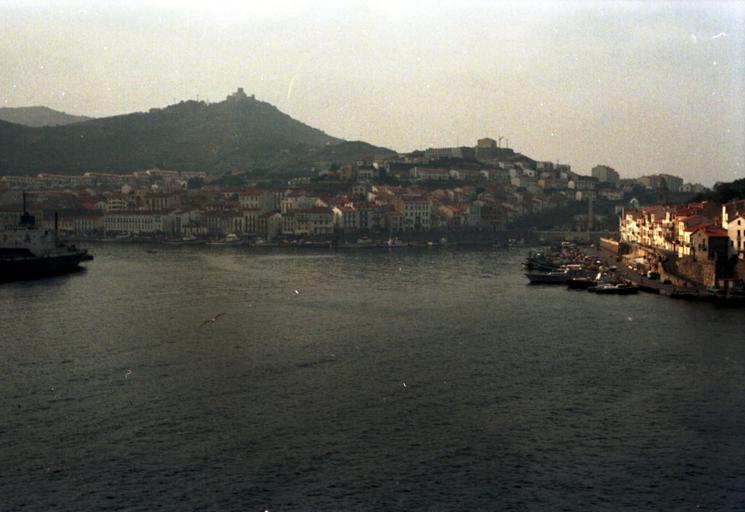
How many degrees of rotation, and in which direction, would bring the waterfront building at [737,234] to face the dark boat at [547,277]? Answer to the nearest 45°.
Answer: approximately 45° to its right

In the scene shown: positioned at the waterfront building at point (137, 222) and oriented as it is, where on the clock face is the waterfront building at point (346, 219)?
the waterfront building at point (346, 219) is roughly at 10 o'clock from the waterfront building at point (137, 222).

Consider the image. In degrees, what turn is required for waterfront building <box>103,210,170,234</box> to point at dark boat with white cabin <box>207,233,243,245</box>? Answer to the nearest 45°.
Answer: approximately 45° to its left

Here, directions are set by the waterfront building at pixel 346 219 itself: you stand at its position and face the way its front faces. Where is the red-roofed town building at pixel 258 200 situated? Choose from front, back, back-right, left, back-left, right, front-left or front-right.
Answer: back-right

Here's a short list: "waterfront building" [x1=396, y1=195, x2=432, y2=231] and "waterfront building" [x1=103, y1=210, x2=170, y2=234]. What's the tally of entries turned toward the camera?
2

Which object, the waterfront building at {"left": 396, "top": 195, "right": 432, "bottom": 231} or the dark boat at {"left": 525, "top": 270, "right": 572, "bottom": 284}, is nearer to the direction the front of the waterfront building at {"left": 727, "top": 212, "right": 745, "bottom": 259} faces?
the dark boat

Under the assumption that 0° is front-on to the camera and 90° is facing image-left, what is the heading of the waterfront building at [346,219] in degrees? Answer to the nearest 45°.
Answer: approximately 0°

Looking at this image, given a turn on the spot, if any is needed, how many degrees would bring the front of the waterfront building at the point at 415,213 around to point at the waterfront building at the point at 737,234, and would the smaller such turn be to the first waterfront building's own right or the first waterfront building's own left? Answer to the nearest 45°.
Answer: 0° — it already faces it

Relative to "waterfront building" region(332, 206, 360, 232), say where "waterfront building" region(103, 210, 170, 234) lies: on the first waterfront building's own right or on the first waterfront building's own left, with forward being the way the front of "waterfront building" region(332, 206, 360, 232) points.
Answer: on the first waterfront building's own right

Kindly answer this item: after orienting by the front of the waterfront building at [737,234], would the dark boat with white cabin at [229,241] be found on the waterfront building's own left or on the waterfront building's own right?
on the waterfront building's own right
